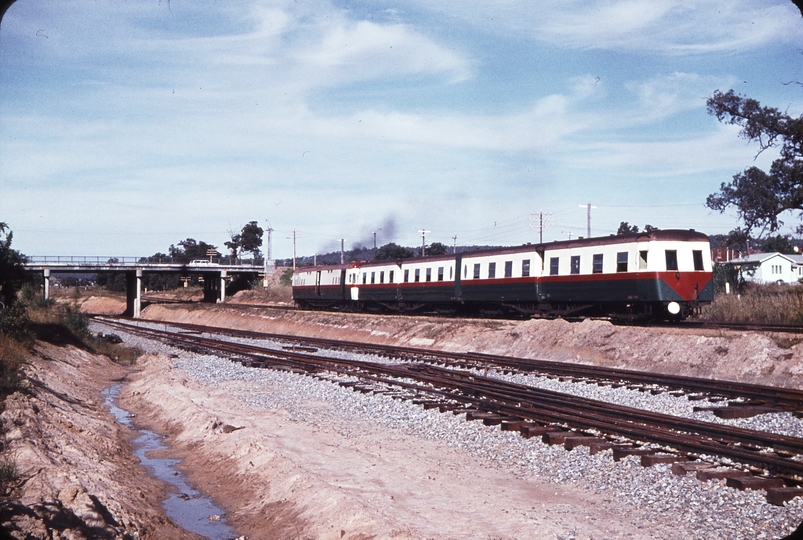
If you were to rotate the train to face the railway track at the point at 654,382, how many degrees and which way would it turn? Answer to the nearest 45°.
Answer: approximately 45° to its right

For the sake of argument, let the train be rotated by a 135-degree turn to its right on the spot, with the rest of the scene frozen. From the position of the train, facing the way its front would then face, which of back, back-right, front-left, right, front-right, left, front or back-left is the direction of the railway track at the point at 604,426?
left

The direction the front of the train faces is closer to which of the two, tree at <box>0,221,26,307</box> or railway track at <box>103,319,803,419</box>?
the railway track

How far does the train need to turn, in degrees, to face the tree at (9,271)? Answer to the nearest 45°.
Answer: approximately 135° to its right

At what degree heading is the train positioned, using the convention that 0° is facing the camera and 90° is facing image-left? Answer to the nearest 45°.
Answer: approximately 315°
